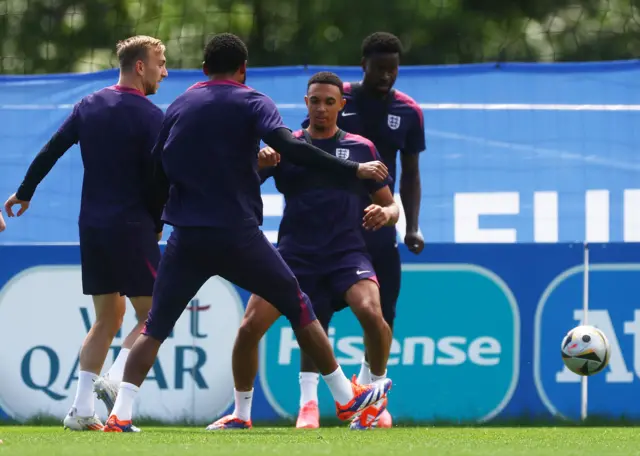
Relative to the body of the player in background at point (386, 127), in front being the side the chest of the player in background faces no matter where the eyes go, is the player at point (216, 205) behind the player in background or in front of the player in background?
in front

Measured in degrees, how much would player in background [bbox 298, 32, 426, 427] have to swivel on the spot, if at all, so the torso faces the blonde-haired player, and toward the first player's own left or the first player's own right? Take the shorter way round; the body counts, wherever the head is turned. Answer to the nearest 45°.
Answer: approximately 45° to the first player's own right

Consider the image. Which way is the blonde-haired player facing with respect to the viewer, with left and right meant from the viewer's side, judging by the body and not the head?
facing away from the viewer and to the right of the viewer

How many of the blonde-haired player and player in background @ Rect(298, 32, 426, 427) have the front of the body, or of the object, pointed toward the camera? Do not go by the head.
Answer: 1

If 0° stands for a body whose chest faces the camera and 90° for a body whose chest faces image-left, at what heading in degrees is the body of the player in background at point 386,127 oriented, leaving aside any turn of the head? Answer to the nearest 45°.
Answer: approximately 0°

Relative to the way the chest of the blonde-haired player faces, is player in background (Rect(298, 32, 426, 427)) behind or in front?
in front
